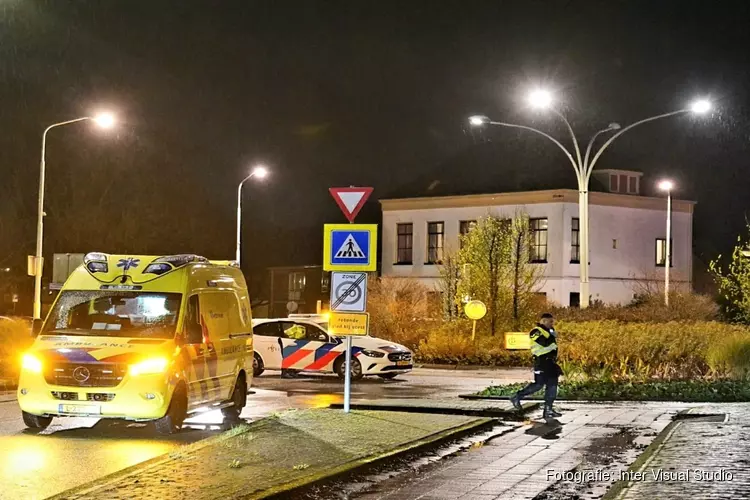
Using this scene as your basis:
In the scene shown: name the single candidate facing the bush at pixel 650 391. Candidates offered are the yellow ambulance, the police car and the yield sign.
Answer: the police car

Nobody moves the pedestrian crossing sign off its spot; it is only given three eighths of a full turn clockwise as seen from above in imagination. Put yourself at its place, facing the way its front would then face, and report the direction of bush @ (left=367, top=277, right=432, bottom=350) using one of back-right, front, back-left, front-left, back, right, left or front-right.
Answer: front-right

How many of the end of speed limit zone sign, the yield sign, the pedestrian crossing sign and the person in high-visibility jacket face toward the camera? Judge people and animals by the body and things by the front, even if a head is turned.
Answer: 3

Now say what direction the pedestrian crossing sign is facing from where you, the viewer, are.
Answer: facing the viewer

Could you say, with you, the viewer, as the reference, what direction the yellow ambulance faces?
facing the viewer and to the left of the viewer

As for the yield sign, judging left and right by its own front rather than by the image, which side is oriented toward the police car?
back

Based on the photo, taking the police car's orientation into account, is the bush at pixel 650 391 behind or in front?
in front

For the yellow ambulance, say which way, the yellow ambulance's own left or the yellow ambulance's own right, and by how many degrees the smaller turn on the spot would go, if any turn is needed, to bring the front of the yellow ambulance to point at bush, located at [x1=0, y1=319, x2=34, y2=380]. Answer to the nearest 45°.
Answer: approximately 135° to the yellow ambulance's own right

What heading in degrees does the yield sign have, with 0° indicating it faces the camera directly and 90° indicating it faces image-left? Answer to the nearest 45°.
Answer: approximately 0°

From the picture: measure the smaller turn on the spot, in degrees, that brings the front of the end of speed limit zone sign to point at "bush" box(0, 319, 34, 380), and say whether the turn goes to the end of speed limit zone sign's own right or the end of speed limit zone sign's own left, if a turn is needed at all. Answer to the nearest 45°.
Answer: approximately 135° to the end of speed limit zone sign's own right

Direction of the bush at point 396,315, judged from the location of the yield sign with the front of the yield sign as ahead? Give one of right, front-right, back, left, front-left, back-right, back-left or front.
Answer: back

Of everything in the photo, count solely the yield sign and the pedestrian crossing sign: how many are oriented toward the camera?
2
